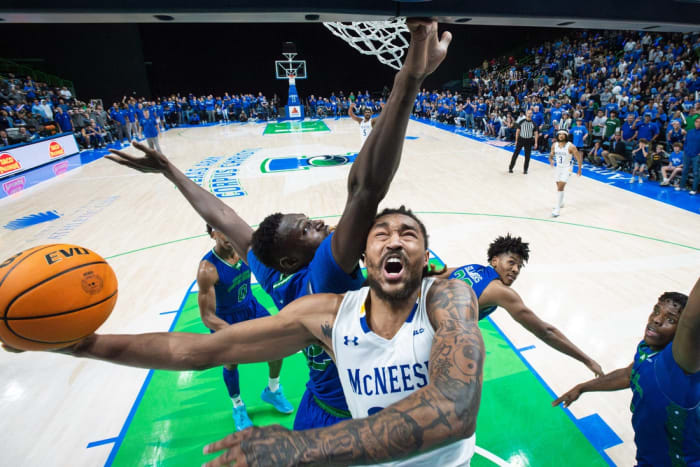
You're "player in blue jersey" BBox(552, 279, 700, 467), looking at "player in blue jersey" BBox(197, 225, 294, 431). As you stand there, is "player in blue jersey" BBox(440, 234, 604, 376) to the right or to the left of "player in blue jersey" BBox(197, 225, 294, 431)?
right

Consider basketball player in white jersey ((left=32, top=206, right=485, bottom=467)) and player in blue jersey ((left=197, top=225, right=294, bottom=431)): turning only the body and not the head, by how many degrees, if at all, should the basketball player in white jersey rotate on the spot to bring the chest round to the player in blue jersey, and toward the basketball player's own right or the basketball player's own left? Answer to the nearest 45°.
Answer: approximately 180°

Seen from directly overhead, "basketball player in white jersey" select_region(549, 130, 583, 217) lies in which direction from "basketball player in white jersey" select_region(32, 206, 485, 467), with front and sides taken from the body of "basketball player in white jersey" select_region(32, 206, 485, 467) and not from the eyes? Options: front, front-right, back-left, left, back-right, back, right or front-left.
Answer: back-left

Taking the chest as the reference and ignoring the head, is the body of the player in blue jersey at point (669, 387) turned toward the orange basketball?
yes

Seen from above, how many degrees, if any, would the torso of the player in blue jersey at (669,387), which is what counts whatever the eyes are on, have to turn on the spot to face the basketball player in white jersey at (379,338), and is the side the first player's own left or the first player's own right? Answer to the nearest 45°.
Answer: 0° — they already face them

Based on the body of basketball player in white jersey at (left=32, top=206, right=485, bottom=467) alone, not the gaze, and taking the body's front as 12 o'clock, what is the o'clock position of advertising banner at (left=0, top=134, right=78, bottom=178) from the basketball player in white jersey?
The advertising banner is roughly at 5 o'clock from the basketball player in white jersey.

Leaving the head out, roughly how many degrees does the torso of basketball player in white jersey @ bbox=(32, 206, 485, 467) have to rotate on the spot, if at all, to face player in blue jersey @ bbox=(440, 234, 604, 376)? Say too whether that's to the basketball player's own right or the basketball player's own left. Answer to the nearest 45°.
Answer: approximately 135° to the basketball player's own left

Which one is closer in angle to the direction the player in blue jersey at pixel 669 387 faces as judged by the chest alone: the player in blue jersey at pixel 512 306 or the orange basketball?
the orange basketball

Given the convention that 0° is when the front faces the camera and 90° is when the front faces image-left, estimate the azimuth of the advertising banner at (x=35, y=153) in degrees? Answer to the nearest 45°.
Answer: approximately 315°

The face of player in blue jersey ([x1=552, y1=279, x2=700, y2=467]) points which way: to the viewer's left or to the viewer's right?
to the viewer's left

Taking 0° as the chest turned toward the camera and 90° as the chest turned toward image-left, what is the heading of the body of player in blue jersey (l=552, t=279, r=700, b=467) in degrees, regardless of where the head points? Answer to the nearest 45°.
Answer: approximately 45°
